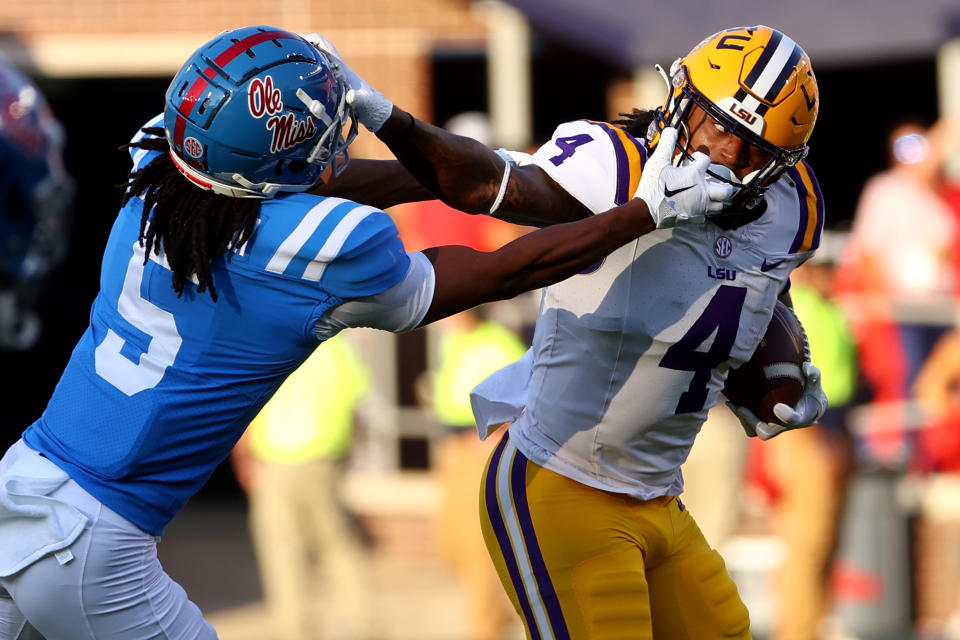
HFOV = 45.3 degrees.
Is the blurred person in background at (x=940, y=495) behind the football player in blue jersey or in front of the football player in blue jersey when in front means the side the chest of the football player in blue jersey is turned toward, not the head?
in front

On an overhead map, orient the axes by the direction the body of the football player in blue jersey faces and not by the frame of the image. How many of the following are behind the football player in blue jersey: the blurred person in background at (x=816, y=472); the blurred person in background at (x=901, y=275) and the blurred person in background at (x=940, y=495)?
0

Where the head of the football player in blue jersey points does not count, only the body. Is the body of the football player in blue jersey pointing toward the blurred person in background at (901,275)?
yes

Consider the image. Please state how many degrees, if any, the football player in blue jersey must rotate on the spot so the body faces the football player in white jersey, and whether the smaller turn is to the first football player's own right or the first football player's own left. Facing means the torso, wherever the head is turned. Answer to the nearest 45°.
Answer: approximately 45° to the first football player's own right

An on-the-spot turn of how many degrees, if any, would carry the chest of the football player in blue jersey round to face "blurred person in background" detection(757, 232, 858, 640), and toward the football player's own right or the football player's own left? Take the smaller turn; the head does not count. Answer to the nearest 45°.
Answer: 0° — they already face them

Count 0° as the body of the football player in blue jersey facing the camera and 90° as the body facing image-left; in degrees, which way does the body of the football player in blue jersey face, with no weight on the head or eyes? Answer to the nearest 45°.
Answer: approximately 225°

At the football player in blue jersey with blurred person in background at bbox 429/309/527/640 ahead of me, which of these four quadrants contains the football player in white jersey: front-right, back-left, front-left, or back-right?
front-right

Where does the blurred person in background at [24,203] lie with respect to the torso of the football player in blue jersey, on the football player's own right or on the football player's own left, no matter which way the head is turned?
on the football player's own left
